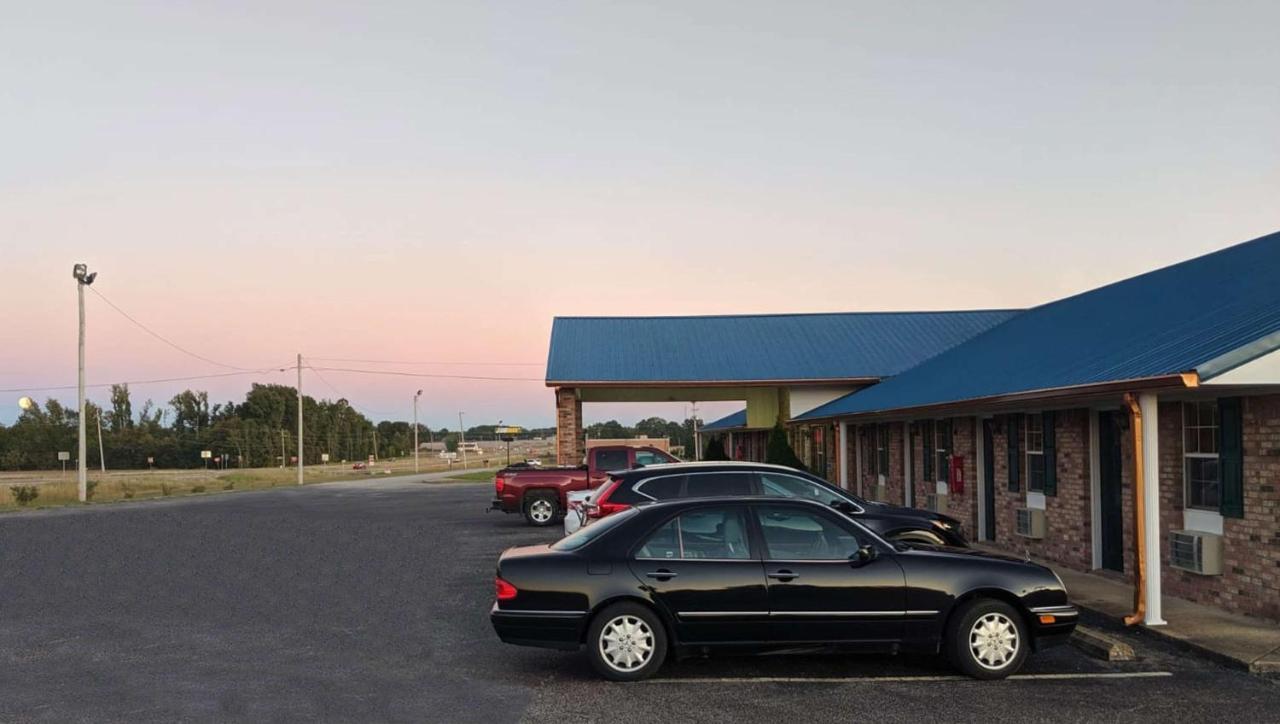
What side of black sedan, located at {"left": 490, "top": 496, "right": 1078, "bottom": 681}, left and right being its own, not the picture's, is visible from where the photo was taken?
right

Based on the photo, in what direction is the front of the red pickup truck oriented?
to the viewer's right

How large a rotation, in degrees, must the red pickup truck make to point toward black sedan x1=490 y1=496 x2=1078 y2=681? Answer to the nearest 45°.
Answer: approximately 90° to its right

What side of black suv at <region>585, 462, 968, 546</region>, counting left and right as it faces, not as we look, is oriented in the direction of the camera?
right

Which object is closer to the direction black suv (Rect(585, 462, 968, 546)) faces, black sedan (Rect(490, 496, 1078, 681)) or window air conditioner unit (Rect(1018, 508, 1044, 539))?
the window air conditioner unit

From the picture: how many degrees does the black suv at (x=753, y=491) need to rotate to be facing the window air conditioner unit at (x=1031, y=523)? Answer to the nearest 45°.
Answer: approximately 45° to its left

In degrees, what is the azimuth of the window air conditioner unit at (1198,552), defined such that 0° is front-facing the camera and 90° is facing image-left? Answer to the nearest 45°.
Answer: approximately 45°

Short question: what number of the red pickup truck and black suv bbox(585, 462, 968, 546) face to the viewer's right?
2
